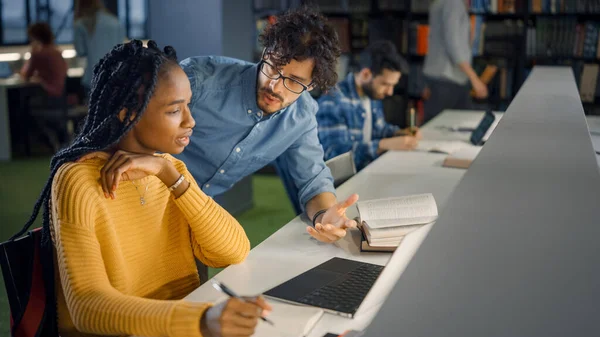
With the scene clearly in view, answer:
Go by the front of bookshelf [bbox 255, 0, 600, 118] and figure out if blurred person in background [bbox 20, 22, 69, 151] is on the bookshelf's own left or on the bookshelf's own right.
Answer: on the bookshelf's own right

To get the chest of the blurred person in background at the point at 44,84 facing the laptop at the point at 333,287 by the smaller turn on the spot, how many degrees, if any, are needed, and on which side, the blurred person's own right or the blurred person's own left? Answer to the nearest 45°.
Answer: approximately 90° to the blurred person's own left

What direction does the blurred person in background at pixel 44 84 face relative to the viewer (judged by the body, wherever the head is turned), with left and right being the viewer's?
facing to the left of the viewer

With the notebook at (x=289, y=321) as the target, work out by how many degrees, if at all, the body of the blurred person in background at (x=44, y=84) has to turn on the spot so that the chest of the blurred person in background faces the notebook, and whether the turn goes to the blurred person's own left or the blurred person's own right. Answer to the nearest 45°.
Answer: approximately 90° to the blurred person's own left
